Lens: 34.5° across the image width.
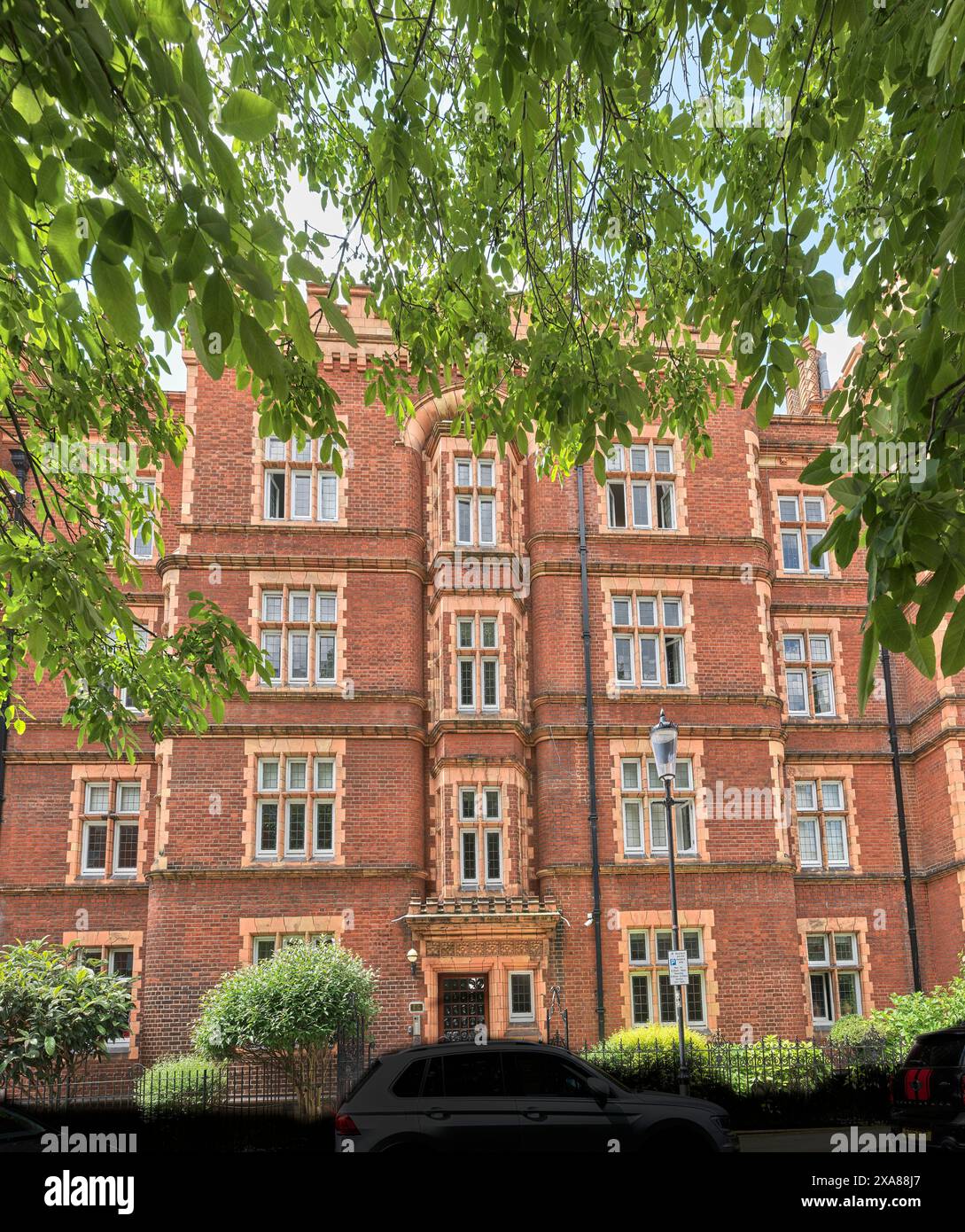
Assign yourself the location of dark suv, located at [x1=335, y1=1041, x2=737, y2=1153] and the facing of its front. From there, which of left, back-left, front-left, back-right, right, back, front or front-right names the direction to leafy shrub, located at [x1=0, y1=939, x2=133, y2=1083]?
back-left

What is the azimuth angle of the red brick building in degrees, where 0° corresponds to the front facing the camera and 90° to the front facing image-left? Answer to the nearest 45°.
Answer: approximately 0°

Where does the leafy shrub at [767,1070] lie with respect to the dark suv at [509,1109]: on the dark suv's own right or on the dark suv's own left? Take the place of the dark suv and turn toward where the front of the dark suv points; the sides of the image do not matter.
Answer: on the dark suv's own left

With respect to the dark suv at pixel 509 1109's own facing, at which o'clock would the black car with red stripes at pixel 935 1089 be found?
The black car with red stripes is roughly at 11 o'clock from the dark suv.

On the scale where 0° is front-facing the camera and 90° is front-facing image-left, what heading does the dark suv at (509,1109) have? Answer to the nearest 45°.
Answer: approximately 270°

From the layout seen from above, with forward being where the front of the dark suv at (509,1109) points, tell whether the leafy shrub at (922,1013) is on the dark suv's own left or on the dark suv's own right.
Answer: on the dark suv's own left
